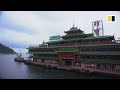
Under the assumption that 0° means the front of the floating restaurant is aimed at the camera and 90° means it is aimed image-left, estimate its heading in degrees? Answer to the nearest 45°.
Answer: approximately 45°
